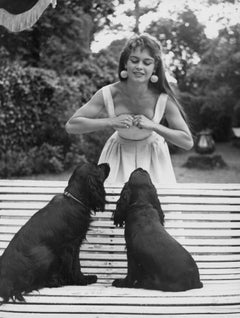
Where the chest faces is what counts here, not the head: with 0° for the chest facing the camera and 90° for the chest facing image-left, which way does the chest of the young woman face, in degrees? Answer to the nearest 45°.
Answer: approximately 0°

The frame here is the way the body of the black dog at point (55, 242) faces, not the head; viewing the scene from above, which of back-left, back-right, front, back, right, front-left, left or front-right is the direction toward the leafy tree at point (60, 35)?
front-left

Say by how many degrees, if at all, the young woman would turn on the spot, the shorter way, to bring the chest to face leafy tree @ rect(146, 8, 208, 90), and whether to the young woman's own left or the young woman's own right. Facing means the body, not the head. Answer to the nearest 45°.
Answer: approximately 180°

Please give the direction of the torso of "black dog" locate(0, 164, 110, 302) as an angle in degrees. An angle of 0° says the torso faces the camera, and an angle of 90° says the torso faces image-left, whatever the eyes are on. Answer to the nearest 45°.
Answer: approximately 225°

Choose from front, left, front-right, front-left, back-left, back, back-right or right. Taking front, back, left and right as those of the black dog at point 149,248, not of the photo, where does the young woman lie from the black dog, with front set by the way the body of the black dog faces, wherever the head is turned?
front-right

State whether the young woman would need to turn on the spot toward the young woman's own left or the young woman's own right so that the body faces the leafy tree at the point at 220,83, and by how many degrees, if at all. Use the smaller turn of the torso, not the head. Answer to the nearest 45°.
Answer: approximately 180°

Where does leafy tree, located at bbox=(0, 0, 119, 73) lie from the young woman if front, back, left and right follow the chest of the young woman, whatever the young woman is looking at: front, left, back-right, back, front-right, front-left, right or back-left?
back

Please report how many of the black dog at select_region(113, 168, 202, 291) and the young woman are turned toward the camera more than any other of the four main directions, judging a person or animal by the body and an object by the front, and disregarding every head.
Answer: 1

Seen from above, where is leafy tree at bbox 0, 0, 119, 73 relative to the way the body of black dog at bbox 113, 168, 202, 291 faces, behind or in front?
in front

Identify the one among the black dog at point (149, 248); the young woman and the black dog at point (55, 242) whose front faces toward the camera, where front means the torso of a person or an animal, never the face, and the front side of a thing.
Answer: the young woman

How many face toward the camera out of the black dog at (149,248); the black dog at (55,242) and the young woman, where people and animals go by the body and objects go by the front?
1

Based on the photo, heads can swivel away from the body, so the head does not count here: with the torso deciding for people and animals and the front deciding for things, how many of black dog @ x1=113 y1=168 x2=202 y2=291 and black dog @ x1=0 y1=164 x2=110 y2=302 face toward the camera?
0

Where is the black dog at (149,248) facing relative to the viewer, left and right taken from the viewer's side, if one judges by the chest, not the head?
facing away from the viewer and to the left of the viewer

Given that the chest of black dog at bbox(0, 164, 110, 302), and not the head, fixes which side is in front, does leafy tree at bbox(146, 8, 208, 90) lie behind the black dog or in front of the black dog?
in front
